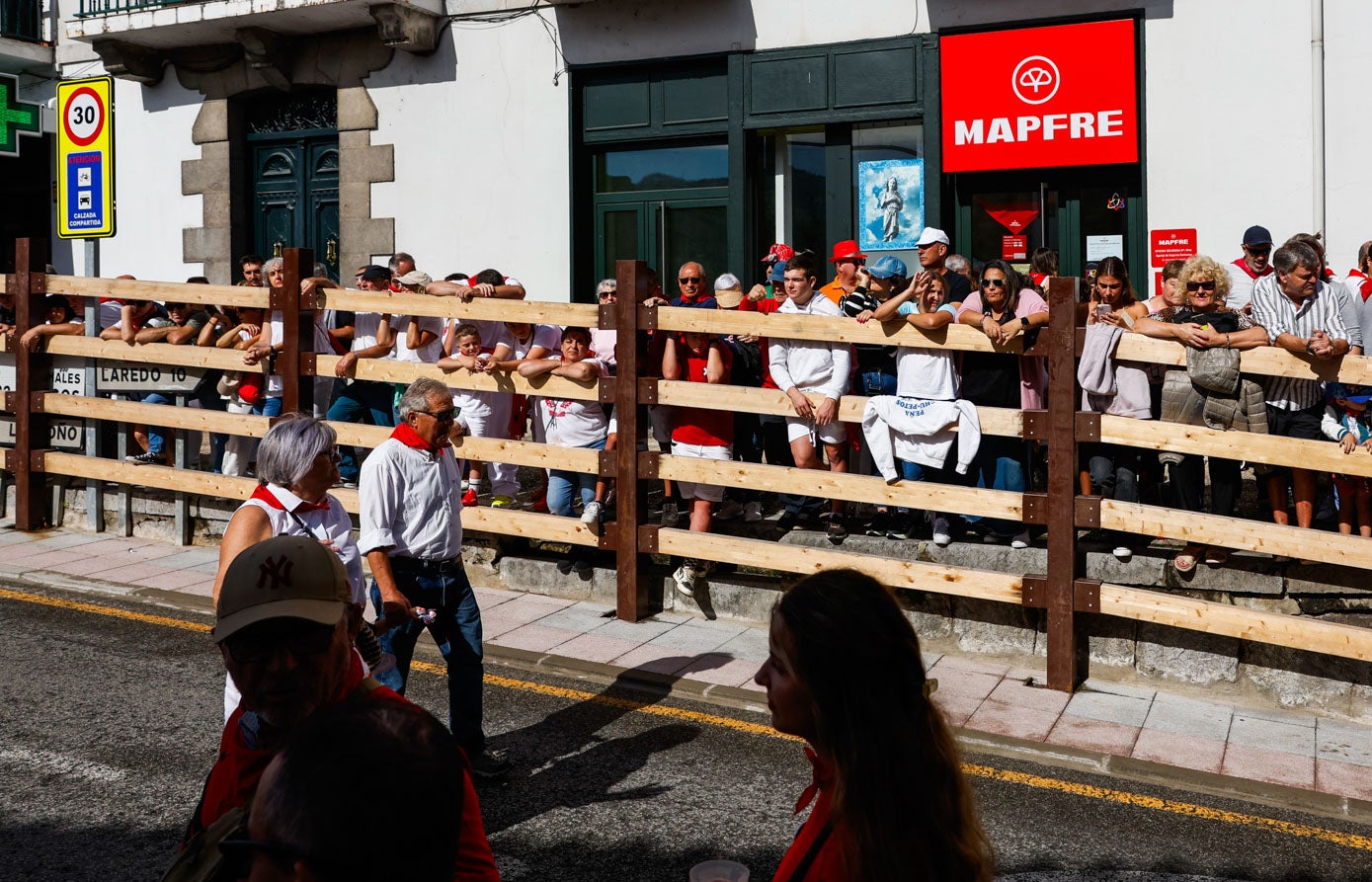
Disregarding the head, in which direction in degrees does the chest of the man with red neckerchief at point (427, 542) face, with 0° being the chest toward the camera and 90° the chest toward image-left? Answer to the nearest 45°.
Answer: approximately 315°

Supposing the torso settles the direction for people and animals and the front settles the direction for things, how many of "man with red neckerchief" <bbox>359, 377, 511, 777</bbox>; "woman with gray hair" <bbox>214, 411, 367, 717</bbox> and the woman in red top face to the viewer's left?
1

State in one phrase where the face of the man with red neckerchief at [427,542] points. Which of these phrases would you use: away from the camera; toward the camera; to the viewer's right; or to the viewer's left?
to the viewer's right

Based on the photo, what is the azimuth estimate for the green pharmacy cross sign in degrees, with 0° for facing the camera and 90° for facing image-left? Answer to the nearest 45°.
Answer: approximately 0°

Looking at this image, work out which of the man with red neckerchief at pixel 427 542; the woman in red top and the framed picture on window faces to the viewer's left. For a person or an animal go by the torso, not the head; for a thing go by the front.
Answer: the woman in red top

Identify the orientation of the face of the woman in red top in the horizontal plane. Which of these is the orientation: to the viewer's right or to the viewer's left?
to the viewer's left

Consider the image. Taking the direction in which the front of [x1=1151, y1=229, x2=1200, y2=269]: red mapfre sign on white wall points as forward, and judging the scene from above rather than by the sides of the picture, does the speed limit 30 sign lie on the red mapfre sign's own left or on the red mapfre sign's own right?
on the red mapfre sign's own right
